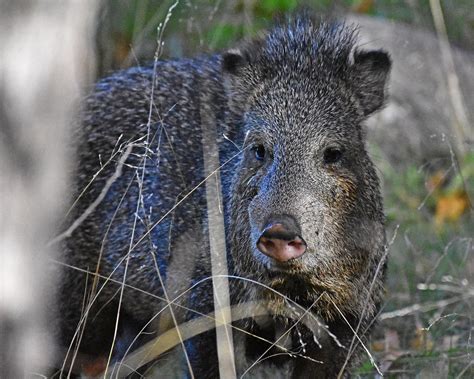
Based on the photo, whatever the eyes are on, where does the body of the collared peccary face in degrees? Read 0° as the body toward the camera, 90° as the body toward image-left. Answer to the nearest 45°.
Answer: approximately 315°

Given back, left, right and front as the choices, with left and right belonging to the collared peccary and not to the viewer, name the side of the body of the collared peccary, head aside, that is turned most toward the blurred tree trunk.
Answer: right
